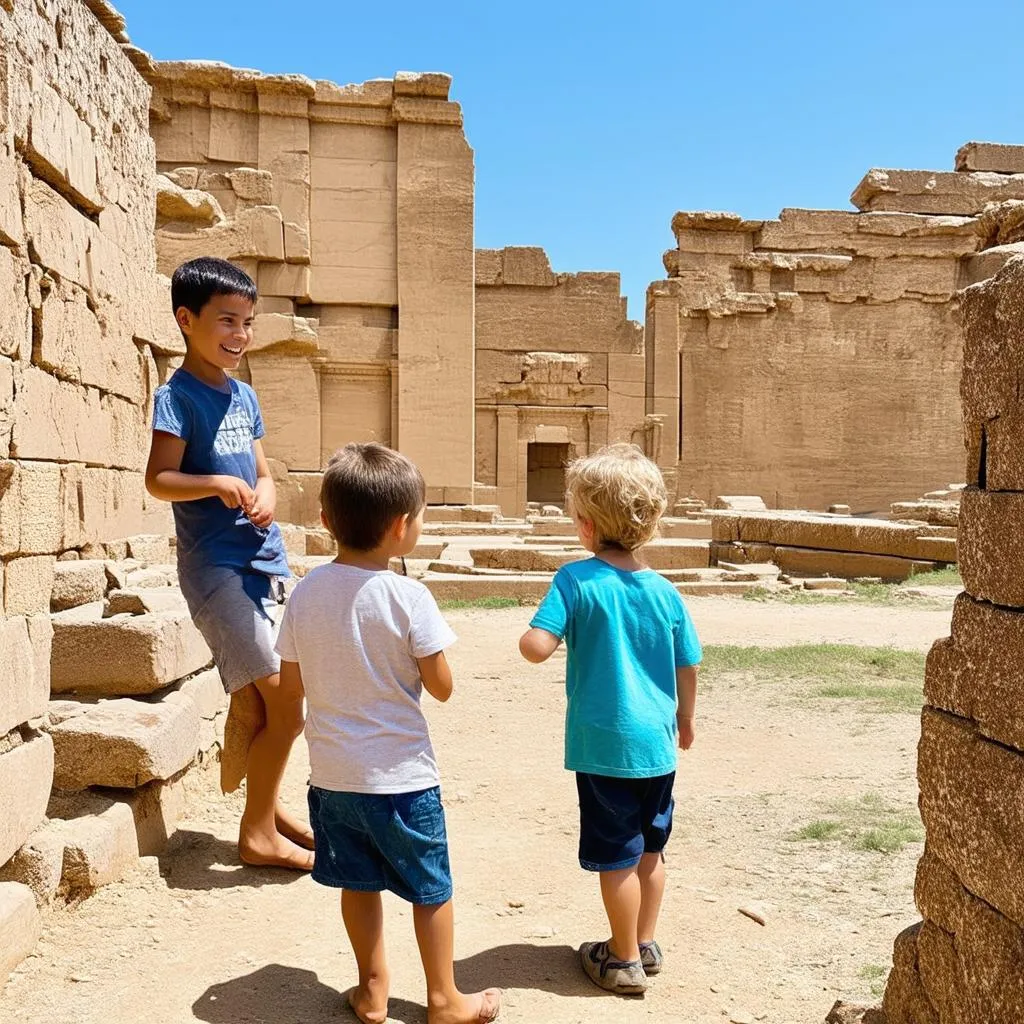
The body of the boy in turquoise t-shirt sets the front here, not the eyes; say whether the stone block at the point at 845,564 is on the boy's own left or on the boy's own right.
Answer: on the boy's own right

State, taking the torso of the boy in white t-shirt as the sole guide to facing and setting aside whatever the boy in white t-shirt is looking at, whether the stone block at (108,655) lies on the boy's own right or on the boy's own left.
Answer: on the boy's own left

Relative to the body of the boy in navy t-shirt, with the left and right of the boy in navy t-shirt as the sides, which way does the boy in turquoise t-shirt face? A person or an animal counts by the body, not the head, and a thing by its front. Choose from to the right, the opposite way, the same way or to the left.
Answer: the opposite way

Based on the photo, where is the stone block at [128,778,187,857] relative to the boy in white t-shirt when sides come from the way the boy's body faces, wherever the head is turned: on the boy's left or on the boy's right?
on the boy's left

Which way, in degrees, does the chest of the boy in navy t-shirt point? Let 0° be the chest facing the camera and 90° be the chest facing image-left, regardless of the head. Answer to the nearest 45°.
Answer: approximately 315°

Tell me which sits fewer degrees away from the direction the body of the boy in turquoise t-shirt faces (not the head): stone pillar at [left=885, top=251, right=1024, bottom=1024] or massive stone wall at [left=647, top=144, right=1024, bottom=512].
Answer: the massive stone wall

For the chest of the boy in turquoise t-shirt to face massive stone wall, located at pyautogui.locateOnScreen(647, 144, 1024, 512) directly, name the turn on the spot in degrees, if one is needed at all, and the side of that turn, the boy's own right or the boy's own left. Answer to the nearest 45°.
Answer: approximately 45° to the boy's own right

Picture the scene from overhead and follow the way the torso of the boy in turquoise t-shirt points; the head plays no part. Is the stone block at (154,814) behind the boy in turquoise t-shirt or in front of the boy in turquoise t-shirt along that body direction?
in front

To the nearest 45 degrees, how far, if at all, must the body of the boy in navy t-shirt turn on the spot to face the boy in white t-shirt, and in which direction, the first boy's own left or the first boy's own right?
approximately 45° to the first boy's own right

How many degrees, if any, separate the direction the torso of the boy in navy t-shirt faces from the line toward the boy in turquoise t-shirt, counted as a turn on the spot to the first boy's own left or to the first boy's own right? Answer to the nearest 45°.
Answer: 0° — they already face them

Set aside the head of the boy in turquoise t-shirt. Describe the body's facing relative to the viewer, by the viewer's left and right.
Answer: facing away from the viewer and to the left of the viewer

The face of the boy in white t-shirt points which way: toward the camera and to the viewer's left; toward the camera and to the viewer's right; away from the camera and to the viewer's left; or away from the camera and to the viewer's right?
away from the camera and to the viewer's right

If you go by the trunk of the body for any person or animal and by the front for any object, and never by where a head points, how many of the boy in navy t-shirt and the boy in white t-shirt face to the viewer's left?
0

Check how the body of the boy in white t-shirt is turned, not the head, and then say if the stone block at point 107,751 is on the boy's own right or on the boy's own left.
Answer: on the boy's own left

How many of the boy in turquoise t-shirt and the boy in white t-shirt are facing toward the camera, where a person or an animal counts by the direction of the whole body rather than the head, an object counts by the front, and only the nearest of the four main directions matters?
0
